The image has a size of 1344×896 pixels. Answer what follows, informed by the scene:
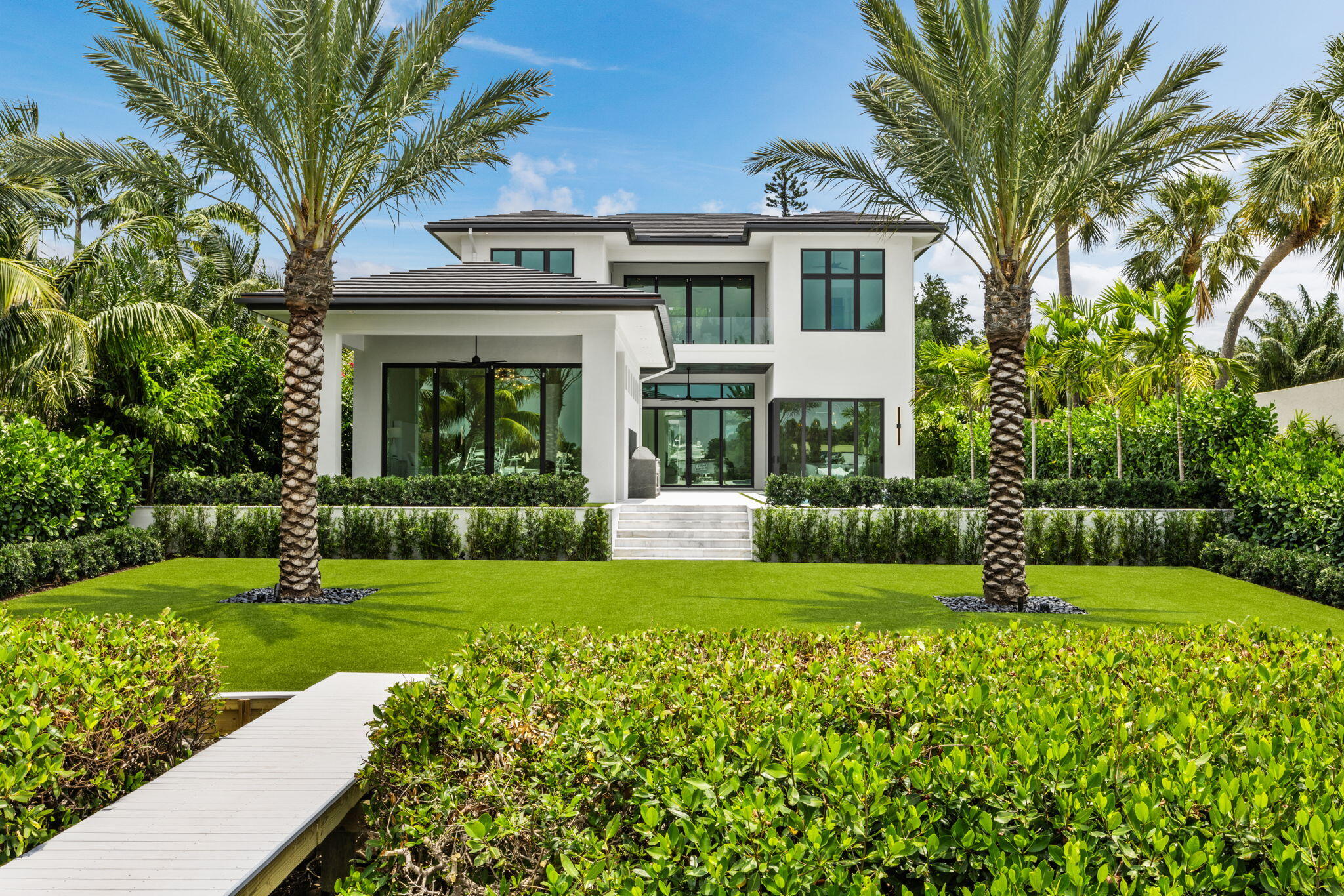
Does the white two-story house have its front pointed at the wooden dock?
yes

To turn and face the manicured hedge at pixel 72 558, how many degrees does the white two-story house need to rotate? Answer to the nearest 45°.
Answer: approximately 45° to its right

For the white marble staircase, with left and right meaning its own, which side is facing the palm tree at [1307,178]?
left

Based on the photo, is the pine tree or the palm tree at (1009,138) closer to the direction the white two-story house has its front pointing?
the palm tree

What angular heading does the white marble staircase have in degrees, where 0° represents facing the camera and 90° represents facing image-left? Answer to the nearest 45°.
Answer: approximately 0°

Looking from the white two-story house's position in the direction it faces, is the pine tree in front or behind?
behind

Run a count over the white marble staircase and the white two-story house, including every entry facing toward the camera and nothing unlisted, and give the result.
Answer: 2

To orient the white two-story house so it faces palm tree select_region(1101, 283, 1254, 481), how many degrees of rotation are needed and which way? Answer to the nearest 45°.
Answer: approximately 45° to its left

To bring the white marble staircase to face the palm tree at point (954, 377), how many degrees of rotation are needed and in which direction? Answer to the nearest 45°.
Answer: approximately 135° to its left

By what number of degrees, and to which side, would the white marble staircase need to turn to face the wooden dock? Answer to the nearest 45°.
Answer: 0° — it already faces it

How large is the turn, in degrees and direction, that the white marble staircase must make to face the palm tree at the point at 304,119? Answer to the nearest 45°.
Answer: approximately 45° to its right

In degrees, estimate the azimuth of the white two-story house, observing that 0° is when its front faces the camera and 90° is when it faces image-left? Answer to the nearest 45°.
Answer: approximately 0°
